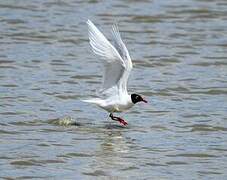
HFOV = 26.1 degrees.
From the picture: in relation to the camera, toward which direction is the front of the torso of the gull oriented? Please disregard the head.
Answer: to the viewer's right
